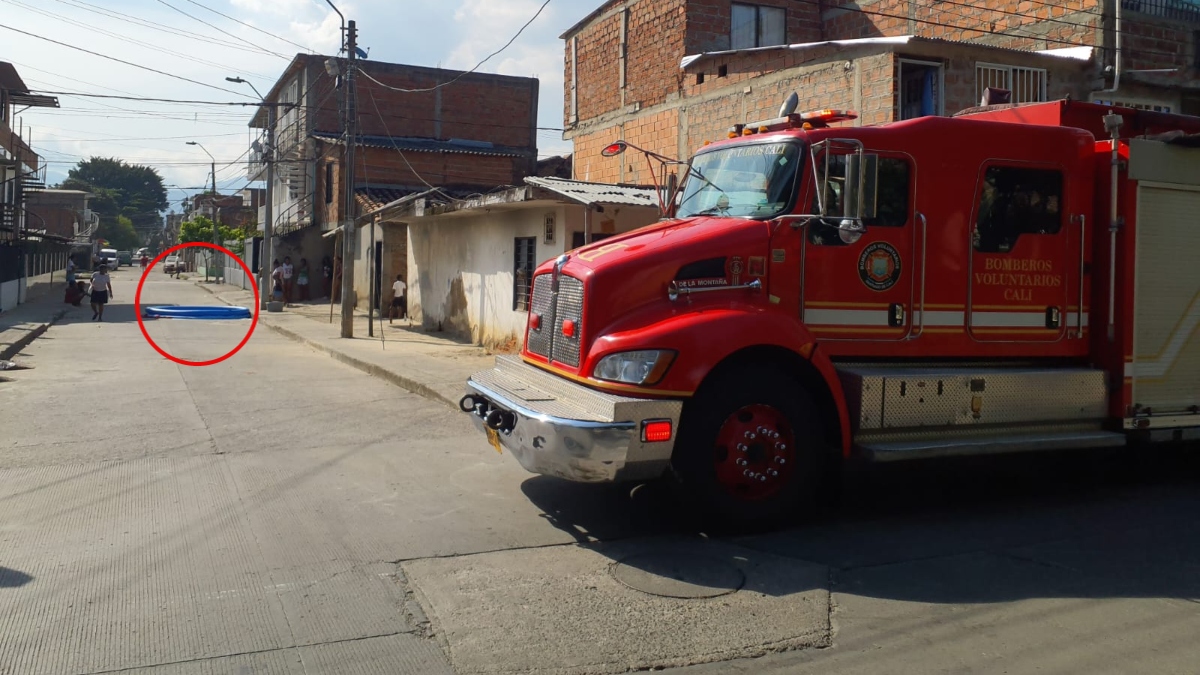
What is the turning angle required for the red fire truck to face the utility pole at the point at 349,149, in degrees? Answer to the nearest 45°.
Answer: approximately 90° to its right

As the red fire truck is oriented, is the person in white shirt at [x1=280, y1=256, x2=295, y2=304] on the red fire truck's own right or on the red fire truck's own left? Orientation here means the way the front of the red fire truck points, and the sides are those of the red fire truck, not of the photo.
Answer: on the red fire truck's own right

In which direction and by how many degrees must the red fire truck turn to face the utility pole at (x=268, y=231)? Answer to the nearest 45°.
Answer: approximately 90° to its right

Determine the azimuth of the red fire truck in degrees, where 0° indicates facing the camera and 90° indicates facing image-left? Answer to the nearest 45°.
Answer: approximately 45°

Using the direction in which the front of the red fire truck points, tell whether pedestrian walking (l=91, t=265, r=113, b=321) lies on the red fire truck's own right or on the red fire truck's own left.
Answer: on the red fire truck's own right

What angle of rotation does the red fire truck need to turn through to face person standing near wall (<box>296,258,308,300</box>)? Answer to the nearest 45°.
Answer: approximately 90° to its right

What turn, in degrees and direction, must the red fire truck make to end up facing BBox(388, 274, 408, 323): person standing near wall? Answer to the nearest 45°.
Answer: approximately 90° to its right

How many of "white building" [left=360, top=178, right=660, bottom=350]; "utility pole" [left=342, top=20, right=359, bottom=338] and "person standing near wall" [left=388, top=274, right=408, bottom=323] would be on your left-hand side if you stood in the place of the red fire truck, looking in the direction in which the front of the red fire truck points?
0

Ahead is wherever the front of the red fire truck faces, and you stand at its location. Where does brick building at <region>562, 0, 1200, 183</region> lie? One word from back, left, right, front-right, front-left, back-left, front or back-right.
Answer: back-right

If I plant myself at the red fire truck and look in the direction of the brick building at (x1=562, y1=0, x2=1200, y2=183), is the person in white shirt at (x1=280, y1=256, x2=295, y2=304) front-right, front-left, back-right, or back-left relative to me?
front-left
